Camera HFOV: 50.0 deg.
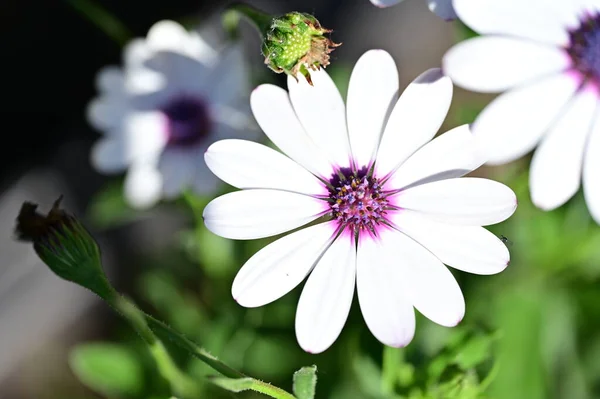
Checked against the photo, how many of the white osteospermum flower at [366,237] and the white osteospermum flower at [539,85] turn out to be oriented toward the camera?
2

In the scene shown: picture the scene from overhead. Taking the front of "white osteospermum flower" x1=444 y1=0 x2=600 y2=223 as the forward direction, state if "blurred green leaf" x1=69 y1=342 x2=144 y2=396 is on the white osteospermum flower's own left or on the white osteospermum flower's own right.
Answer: on the white osteospermum flower's own right

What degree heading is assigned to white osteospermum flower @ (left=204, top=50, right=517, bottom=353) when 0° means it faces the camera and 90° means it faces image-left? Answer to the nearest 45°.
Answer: approximately 0°
